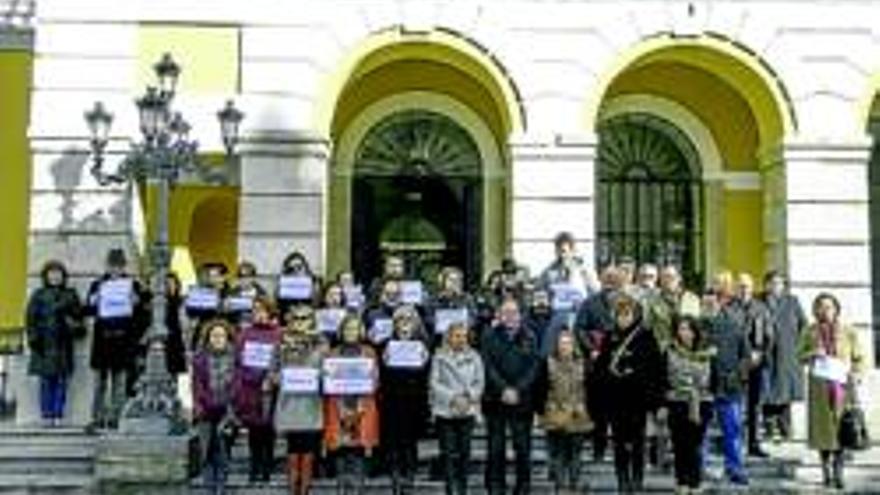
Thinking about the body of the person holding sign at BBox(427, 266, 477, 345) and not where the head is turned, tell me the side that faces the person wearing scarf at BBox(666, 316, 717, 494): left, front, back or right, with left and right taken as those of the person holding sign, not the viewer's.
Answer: left

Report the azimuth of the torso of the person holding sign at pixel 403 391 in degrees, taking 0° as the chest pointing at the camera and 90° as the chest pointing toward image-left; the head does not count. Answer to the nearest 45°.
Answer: approximately 0°

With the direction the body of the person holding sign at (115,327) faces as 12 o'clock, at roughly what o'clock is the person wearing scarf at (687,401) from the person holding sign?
The person wearing scarf is roughly at 10 o'clock from the person holding sign.

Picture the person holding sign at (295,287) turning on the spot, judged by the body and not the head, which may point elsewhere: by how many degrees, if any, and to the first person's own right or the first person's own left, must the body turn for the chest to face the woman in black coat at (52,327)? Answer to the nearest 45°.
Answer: approximately 135° to the first person's own right

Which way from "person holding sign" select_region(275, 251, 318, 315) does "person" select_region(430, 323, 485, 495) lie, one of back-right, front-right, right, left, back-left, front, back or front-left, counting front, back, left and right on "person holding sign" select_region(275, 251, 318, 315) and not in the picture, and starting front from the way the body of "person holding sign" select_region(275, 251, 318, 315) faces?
front-left
